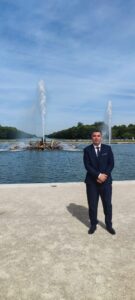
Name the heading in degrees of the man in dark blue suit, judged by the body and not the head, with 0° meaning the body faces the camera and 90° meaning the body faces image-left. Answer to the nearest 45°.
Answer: approximately 0°
